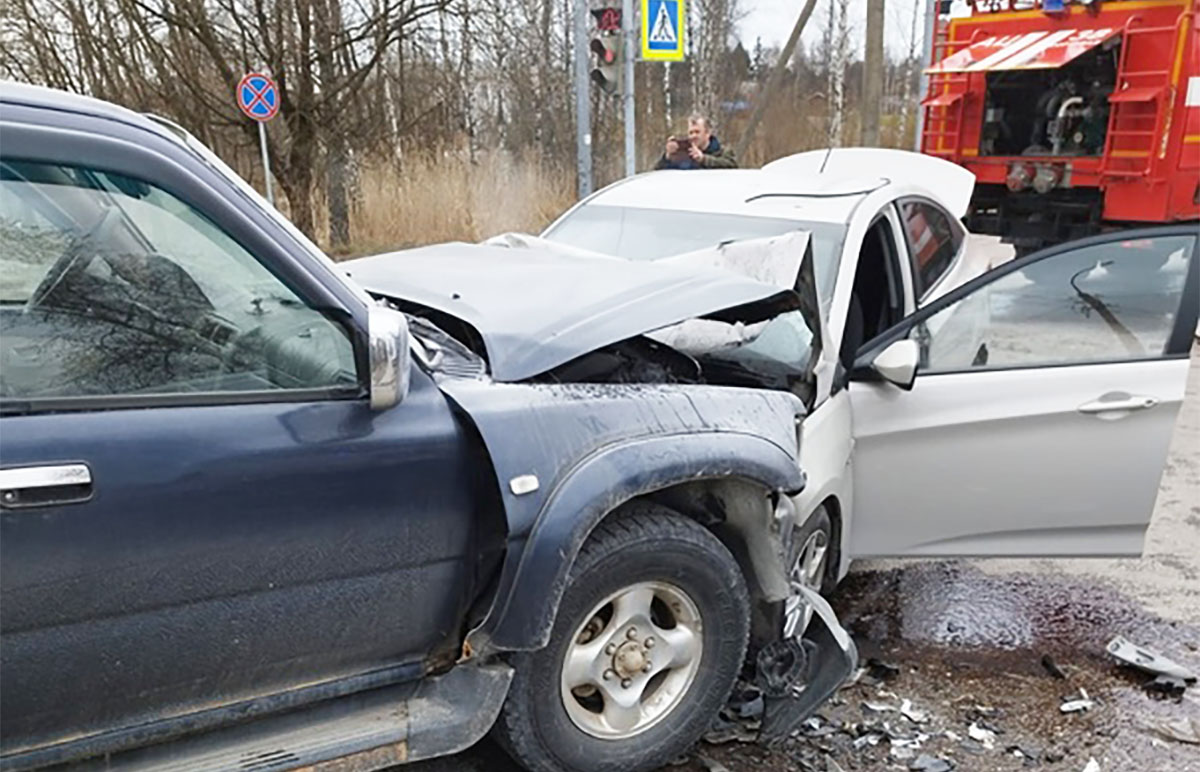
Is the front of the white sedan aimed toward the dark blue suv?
yes

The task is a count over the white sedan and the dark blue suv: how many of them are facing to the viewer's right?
1

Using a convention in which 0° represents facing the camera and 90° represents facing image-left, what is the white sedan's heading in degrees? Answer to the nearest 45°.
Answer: approximately 45°

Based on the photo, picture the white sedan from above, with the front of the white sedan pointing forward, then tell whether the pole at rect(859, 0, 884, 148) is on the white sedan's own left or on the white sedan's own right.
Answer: on the white sedan's own right

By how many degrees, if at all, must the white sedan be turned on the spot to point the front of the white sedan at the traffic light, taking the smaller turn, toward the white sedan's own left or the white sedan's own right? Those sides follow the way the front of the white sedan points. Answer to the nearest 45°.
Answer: approximately 90° to the white sedan's own right

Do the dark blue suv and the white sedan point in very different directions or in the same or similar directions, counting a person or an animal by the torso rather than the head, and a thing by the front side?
very different directions

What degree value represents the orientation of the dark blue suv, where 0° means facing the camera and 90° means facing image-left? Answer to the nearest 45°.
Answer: approximately 270°

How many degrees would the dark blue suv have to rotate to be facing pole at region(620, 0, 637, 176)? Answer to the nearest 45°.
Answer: approximately 90° to its left
